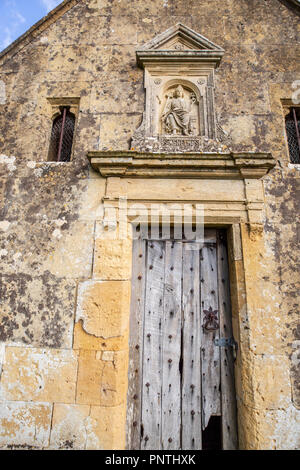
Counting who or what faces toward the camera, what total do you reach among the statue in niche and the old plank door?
2

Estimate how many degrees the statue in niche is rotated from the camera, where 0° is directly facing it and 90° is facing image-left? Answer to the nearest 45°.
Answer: approximately 0°

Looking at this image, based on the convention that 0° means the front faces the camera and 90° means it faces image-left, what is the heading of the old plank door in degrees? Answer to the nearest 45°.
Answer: approximately 0°
